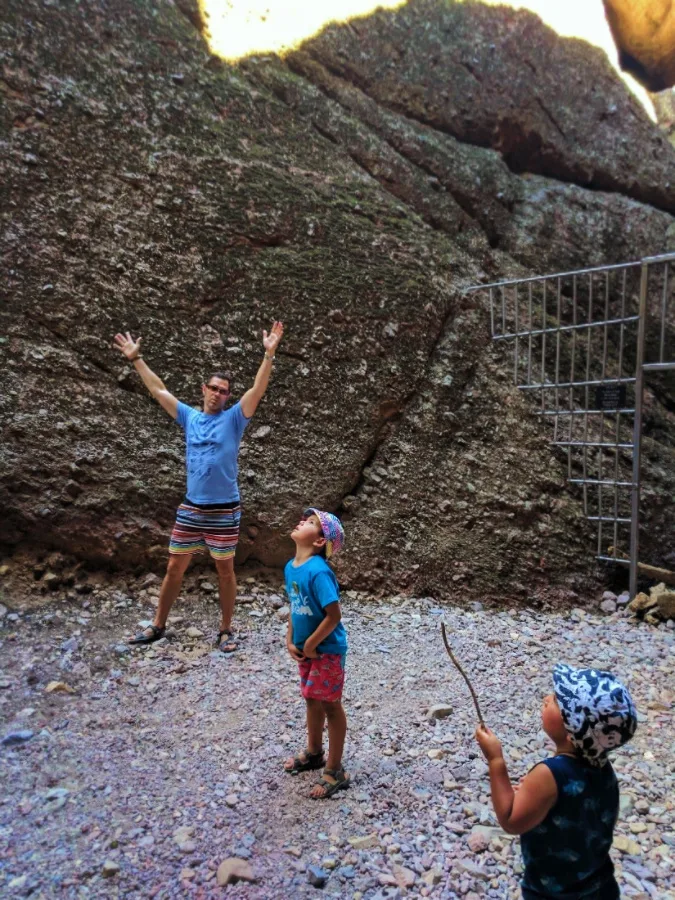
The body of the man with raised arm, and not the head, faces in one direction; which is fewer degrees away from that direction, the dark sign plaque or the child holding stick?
the child holding stick

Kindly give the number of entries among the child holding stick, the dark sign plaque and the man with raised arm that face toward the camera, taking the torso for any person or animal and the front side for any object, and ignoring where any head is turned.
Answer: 2

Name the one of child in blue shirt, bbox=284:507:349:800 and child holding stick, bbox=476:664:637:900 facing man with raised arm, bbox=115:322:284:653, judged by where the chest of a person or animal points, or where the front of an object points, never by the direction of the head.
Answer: the child holding stick

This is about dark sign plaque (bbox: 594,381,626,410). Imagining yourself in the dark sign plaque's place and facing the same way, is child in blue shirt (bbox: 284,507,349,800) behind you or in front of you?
in front

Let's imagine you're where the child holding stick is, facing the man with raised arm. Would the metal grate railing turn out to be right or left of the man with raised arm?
right

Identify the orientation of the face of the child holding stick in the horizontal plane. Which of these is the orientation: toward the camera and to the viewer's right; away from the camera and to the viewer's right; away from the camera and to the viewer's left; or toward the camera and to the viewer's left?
away from the camera and to the viewer's left

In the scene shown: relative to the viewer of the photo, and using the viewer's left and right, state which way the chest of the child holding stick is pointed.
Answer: facing away from the viewer and to the left of the viewer

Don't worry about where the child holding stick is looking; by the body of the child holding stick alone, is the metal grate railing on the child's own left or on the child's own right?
on the child's own right

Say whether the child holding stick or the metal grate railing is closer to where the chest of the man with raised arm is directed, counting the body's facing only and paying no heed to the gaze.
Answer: the child holding stick

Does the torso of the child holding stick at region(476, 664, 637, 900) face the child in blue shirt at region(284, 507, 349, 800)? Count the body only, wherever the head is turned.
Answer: yes

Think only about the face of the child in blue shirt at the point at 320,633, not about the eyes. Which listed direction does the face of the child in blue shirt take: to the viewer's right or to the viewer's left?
to the viewer's left

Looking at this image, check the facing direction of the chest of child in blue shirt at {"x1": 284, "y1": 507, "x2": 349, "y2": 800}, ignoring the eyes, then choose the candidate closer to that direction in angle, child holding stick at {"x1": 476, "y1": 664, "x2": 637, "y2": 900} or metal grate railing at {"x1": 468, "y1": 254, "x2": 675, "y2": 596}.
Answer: the child holding stick

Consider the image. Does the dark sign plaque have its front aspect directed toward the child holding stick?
yes

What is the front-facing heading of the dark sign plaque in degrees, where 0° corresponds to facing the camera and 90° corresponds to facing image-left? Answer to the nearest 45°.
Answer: approximately 0°
